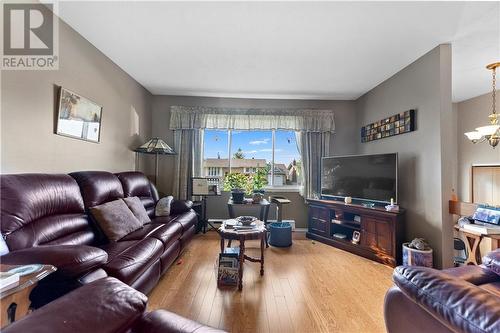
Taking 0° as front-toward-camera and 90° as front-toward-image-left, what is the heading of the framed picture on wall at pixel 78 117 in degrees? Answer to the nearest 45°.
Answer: approximately 315°

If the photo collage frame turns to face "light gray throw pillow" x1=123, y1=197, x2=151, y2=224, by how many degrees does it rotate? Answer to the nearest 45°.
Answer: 0° — it already faces it

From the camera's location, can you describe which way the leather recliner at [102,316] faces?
facing away from the viewer and to the right of the viewer

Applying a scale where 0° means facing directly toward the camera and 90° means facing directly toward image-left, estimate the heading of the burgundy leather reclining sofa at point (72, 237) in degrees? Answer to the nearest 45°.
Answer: approximately 315°

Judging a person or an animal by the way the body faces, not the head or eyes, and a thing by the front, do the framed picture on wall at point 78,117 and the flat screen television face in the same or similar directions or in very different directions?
very different directions

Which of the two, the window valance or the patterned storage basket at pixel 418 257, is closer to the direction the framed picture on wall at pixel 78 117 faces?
the patterned storage basket

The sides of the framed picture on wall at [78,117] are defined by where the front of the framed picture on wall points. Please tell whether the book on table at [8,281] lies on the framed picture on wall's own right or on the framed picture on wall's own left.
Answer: on the framed picture on wall's own right

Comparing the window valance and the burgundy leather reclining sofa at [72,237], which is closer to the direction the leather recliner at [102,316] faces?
the window valance
